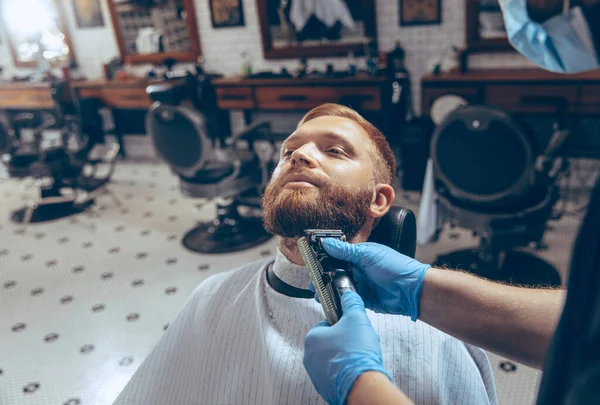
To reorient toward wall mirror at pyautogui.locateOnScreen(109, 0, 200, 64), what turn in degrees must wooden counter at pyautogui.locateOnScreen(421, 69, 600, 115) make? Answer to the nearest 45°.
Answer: approximately 90° to its right

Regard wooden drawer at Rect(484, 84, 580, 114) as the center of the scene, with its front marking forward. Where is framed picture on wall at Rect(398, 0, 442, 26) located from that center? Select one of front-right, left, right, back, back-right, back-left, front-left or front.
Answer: back-right

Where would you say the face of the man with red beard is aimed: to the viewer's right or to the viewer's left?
to the viewer's left

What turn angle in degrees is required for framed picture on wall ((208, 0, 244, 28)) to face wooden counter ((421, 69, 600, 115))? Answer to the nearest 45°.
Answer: approximately 45° to its left

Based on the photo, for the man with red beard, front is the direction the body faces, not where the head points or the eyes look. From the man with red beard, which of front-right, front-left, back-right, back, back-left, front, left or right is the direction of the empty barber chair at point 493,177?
back

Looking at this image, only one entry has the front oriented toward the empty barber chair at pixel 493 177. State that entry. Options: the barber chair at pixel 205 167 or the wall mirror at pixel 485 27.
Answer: the wall mirror

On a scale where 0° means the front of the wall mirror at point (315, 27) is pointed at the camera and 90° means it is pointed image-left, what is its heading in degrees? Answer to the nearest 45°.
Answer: approximately 0°

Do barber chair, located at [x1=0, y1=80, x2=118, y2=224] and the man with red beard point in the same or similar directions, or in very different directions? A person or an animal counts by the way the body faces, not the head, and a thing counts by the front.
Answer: very different directions

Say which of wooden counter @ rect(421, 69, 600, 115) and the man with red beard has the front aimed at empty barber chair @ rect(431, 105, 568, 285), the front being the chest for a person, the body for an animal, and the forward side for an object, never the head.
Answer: the wooden counter
